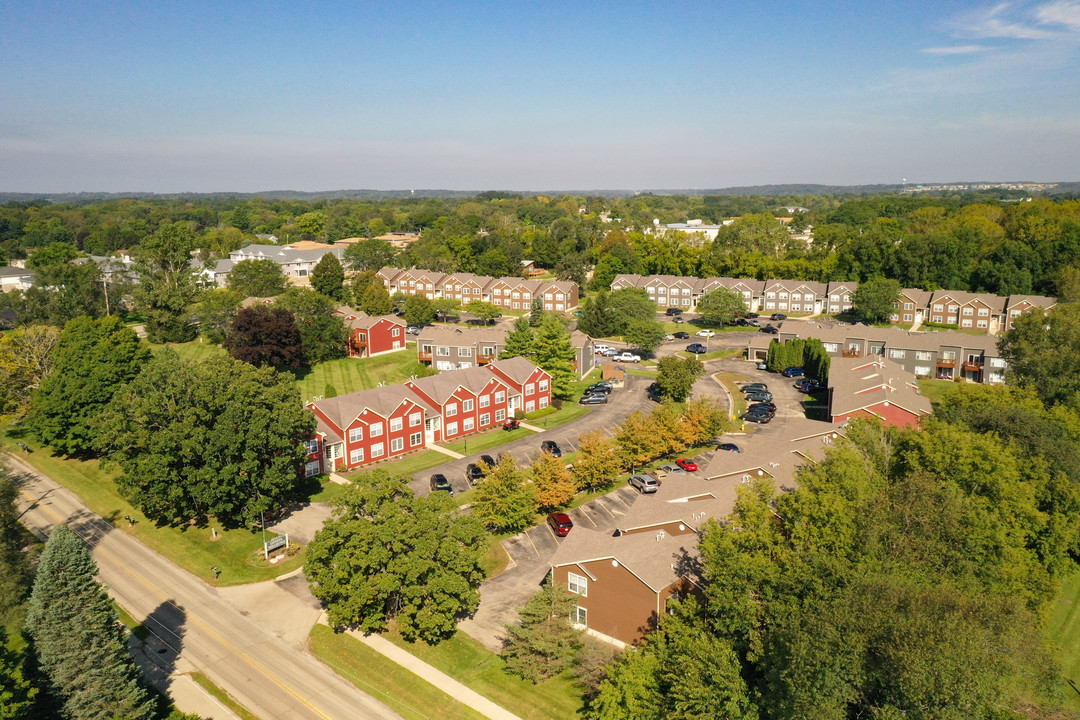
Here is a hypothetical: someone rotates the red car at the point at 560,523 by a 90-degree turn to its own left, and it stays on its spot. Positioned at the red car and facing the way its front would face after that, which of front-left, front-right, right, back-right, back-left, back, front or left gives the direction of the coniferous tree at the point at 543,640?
front-left

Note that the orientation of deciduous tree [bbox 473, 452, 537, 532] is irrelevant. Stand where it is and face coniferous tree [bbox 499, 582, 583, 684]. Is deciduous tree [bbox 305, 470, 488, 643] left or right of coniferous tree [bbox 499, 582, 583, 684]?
right

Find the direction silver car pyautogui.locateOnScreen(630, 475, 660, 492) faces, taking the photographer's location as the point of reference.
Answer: facing away from the viewer and to the left of the viewer

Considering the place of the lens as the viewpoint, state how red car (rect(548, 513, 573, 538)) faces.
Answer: facing away from the viewer and to the left of the viewer

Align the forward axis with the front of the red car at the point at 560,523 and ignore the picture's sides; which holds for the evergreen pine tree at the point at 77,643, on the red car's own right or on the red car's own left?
on the red car's own left

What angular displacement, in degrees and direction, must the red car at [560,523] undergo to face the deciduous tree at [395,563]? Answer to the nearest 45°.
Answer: approximately 90° to its left

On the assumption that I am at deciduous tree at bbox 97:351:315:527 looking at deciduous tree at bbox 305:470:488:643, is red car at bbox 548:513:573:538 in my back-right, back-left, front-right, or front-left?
front-left

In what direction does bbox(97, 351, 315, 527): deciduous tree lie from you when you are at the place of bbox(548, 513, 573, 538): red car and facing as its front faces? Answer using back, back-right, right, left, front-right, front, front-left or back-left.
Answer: front-left

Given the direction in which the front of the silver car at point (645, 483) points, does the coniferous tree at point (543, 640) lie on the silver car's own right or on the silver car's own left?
on the silver car's own left
